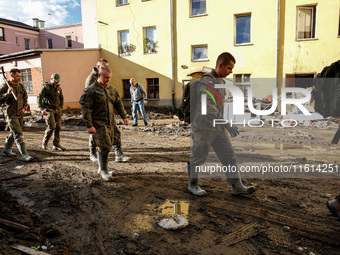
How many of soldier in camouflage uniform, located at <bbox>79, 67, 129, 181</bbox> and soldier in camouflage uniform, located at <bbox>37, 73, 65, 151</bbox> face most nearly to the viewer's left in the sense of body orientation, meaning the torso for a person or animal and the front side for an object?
0

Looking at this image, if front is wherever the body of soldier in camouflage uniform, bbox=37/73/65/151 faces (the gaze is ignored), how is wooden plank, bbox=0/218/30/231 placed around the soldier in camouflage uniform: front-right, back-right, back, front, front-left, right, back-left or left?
front-right

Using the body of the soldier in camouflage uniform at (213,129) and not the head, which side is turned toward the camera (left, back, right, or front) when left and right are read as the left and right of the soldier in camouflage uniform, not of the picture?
right

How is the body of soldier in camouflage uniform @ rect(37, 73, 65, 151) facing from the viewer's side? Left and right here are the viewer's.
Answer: facing the viewer and to the right of the viewer
